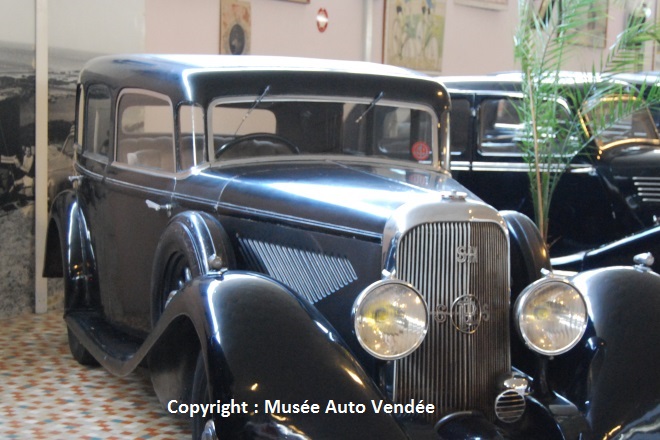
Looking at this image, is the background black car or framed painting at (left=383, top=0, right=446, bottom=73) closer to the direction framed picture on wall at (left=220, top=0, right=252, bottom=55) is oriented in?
the background black car

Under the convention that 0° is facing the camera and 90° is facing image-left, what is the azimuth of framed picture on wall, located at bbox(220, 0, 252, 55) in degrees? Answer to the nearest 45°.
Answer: approximately 0°

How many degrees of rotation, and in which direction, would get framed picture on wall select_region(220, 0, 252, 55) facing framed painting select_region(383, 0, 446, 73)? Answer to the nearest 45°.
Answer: approximately 135° to its left

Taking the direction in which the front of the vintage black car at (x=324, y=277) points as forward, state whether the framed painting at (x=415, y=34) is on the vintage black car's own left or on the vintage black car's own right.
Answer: on the vintage black car's own left

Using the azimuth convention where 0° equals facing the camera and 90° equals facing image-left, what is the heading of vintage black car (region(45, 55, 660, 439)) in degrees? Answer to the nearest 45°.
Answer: approximately 315°
